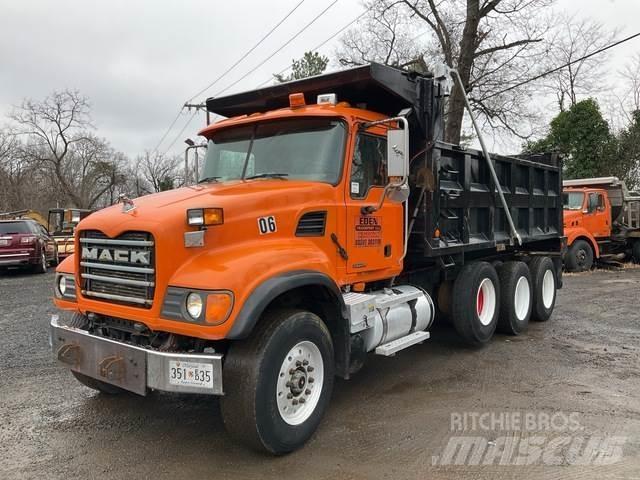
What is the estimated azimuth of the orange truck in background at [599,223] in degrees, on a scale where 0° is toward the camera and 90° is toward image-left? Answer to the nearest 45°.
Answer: approximately 45°

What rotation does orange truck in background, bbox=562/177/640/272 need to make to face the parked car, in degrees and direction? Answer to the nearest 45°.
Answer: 0° — it already faces it

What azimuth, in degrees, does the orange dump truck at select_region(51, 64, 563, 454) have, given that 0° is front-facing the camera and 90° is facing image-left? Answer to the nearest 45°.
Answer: approximately 45°

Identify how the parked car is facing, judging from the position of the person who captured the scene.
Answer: facing away from the viewer and to the right of the viewer

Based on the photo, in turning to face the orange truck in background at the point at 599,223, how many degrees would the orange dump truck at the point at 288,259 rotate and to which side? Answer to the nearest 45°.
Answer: approximately 180°

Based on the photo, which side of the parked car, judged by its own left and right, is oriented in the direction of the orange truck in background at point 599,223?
right

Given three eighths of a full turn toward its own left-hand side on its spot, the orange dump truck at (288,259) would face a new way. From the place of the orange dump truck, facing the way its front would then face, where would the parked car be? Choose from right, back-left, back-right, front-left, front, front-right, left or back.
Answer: back-left
